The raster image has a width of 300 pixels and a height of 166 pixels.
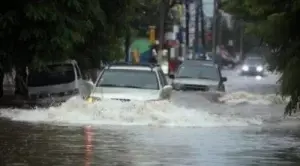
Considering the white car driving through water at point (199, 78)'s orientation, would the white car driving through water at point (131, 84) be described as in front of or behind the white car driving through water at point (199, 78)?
in front

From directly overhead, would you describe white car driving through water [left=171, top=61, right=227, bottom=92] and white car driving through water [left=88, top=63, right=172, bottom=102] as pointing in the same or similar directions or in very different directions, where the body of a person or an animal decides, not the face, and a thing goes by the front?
same or similar directions

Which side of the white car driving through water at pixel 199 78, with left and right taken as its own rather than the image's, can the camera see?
front

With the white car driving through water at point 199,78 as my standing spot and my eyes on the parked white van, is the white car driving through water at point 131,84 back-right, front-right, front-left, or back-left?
front-left

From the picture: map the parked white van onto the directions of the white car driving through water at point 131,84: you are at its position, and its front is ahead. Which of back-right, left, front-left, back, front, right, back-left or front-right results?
back-right

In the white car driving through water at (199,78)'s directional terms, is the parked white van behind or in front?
in front

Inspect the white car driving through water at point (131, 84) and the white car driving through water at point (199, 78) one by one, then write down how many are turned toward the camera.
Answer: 2

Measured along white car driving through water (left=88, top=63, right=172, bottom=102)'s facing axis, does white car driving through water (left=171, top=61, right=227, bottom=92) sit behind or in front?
behind
